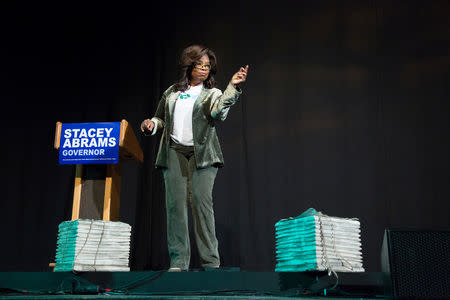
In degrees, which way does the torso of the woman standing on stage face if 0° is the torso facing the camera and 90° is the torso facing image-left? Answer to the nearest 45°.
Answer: approximately 0°

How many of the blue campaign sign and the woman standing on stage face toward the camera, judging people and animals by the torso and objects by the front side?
2

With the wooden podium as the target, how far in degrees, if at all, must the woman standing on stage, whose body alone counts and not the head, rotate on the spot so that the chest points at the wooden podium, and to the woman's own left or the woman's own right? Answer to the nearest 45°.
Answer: approximately 135° to the woman's own right
